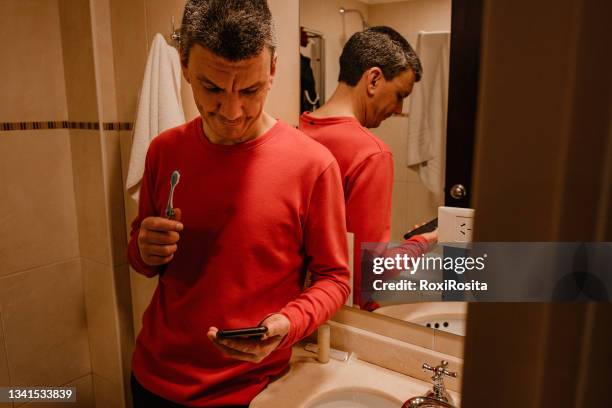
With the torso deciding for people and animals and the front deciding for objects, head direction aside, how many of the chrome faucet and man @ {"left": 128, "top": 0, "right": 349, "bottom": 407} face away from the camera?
0

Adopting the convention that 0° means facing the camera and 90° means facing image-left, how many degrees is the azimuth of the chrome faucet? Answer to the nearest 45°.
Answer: approximately 45°
